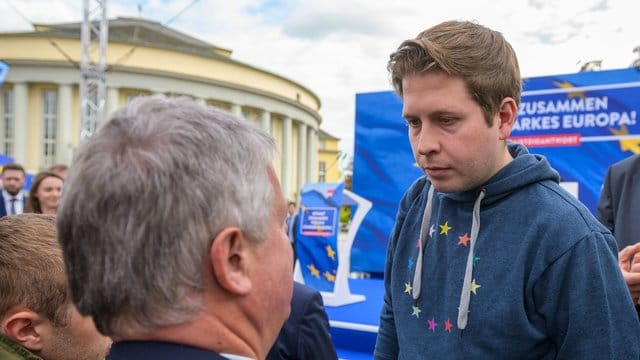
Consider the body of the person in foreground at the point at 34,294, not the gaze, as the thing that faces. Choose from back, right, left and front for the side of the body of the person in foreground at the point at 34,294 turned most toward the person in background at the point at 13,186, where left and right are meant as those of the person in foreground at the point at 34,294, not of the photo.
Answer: left

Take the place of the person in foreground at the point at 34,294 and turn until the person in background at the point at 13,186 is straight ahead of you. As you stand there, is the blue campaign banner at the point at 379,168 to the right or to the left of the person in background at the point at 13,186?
right

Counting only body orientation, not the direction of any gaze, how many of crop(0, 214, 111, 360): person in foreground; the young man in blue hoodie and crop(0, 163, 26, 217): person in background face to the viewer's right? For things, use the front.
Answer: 1

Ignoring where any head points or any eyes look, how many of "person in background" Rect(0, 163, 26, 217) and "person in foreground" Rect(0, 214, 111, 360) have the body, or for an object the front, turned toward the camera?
1

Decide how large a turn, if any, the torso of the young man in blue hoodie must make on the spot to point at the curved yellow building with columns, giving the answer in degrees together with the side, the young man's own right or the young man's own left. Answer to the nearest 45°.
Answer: approximately 90° to the young man's own right

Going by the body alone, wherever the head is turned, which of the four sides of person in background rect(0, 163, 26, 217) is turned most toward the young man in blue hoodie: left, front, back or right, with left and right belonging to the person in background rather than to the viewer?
front

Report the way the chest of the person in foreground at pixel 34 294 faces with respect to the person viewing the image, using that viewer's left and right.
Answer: facing to the right of the viewer

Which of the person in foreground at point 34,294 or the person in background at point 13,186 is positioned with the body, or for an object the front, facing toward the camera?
the person in background at point 13,186

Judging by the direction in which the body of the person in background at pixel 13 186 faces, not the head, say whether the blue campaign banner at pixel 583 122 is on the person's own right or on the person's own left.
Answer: on the person's own left

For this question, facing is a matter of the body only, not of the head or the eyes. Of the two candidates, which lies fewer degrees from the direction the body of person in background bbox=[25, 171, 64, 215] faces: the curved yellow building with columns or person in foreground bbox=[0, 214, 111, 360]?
the person in foreground

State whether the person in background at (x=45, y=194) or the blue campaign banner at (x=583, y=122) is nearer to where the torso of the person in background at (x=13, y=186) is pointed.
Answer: the person in background

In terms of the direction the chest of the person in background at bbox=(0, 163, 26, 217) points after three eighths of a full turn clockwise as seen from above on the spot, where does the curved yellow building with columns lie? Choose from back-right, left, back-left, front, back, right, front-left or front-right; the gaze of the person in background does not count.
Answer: front-right

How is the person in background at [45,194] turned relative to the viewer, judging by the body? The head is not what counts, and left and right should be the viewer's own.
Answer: facing the viewer and to the right of the viewer

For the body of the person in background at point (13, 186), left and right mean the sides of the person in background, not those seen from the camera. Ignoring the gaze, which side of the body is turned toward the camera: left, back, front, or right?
front

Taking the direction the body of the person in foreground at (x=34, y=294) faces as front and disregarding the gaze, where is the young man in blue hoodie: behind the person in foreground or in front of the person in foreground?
in front

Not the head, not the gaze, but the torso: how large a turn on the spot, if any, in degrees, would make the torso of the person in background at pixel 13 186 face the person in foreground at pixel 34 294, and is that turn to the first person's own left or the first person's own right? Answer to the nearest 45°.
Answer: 0° — they already face them

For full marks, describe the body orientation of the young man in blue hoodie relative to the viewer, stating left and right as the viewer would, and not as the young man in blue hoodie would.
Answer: facing the viewer and to the left of the viewer

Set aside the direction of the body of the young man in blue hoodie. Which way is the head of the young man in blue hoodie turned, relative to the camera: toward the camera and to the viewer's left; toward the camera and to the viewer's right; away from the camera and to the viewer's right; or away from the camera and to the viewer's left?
toward the camera and to the viewer's left

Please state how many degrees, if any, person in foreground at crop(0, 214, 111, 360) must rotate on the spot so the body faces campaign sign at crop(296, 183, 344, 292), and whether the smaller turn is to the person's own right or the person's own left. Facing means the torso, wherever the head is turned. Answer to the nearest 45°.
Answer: approximately 45° to the person's own left
